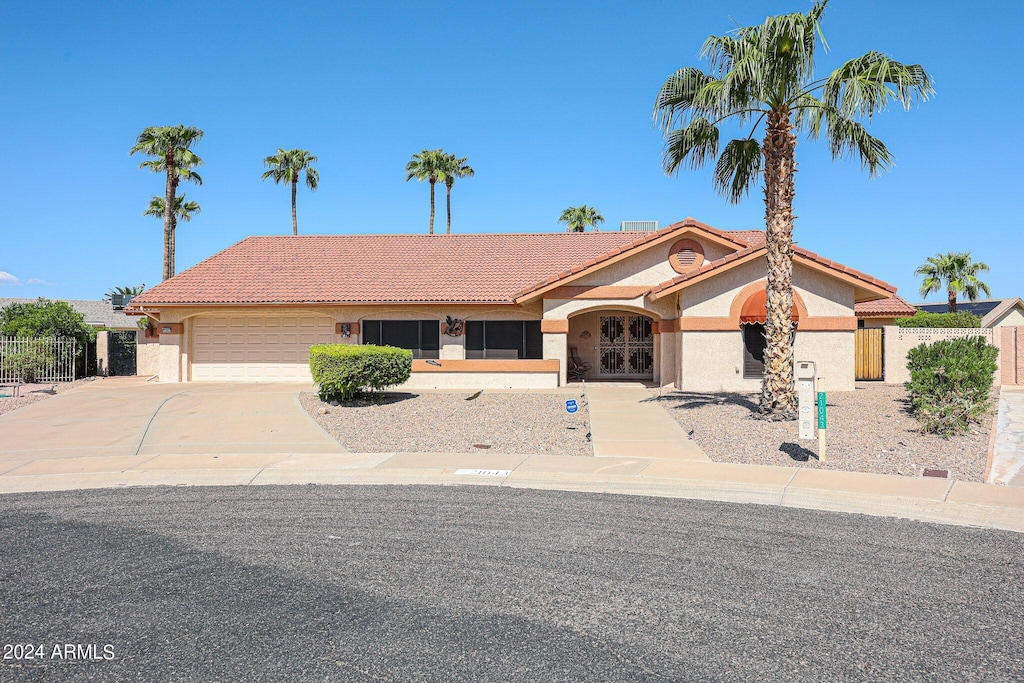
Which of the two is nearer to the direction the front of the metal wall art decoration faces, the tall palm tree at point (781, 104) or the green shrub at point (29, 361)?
the tall palm tree

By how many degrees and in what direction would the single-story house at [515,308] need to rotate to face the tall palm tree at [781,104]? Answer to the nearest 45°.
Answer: approximately 45° to its left

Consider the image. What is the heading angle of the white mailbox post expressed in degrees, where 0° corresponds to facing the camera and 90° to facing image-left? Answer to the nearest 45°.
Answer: approximately 0°

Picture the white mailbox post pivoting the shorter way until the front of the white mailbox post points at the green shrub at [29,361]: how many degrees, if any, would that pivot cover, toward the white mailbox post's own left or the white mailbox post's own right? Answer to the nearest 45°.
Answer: approximately 90° to the white mailbox post's own right

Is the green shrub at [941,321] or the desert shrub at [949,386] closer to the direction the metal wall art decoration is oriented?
the desert shrub

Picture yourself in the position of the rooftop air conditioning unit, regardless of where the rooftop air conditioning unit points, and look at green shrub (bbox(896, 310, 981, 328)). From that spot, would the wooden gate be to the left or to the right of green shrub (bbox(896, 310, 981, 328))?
right

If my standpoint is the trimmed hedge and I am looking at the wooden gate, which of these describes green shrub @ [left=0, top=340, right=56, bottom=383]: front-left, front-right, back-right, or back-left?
back-left

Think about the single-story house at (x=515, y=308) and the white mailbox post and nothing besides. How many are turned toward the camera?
2

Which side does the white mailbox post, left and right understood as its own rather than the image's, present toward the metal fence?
right

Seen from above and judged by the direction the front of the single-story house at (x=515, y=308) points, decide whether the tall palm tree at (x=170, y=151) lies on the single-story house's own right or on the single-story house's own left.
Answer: on the single-story house's own right

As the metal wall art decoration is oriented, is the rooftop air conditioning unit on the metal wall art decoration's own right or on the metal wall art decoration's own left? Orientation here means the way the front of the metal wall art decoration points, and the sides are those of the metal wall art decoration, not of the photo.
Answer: on the metal wall art decoration's own left

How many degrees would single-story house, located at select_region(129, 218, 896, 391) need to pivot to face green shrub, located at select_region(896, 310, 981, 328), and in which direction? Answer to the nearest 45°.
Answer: approximately 135° to its left
